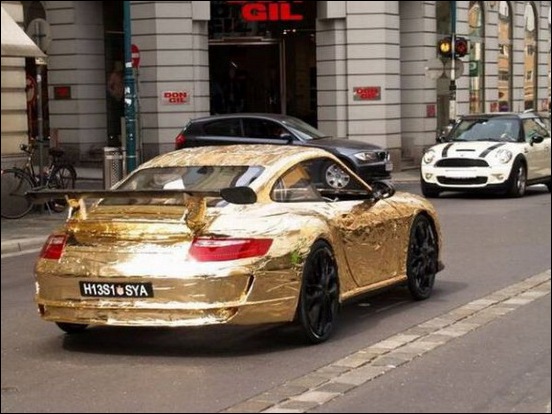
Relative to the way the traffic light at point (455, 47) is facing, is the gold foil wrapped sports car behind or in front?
in front

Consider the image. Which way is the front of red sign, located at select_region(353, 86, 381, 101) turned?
toward the camera

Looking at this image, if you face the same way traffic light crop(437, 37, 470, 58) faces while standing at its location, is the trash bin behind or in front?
in front

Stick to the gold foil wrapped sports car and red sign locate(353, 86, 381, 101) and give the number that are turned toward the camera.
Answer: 1

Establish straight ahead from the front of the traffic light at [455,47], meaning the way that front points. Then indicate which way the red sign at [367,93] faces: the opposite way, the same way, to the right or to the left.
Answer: the same way

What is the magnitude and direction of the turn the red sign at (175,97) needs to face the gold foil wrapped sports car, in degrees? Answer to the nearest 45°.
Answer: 0° — it already faces it

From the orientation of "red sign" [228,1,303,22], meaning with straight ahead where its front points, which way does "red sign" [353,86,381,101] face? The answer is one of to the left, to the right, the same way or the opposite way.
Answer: the same way

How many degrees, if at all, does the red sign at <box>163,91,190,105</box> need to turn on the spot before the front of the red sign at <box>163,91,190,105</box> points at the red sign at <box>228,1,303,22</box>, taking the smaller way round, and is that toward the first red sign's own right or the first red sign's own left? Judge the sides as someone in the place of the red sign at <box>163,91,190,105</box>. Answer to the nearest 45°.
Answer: approximately 135° to the first red sign's own left

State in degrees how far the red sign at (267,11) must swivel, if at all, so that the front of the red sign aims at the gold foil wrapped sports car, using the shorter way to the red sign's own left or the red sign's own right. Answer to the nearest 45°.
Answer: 0° — it already faces it

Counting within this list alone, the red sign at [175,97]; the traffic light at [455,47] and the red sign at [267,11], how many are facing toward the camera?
3

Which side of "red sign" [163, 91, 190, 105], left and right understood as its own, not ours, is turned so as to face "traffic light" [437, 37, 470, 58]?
left

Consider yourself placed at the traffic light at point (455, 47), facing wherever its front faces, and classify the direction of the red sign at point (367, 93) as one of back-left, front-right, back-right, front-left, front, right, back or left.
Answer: right

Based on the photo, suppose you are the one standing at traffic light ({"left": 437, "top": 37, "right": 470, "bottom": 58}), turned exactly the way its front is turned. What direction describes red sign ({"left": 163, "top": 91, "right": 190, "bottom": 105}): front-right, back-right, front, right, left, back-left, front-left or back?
right

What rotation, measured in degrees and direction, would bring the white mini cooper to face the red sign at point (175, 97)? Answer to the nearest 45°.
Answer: approximately 90° to its right
